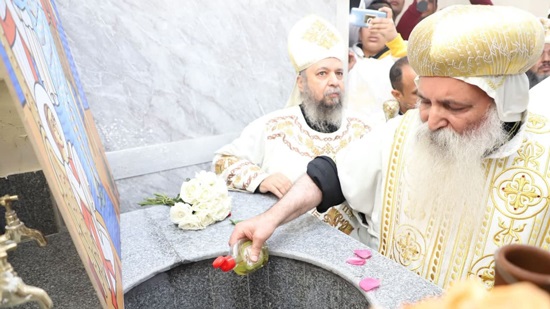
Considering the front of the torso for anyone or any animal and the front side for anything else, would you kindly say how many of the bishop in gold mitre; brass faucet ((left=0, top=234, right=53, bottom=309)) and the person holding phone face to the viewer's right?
1

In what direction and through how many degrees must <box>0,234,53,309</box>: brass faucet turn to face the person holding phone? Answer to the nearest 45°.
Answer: approximately 45° to its left

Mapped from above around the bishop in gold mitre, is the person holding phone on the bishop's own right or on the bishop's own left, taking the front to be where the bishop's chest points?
on the bishop's own right

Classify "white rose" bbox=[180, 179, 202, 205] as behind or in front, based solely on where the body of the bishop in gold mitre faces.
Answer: in front

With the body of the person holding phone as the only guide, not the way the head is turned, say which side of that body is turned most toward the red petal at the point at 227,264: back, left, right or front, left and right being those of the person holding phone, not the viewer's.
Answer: front

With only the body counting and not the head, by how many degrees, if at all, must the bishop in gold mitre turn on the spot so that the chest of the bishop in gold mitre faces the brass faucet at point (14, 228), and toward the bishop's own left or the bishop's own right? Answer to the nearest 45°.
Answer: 0° — they already face it

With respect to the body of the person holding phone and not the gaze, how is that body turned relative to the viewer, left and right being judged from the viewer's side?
facing the viewer

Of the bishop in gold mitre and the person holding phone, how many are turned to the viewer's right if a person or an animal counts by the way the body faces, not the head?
0

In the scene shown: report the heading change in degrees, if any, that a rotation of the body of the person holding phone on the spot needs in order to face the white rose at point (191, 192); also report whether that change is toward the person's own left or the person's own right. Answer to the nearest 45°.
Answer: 0° — they already face it

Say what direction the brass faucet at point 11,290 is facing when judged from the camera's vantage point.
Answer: facing to the right of the viewer

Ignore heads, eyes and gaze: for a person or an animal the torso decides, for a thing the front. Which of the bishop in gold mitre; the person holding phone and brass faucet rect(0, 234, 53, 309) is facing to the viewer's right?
the brass faucet

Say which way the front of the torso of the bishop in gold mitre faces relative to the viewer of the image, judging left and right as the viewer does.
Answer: facing the viewer and to the left of the viewer

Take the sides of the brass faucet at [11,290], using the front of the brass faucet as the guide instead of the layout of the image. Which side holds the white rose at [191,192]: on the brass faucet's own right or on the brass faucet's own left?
on the brass faucet's own left
